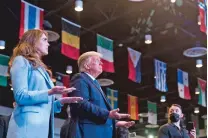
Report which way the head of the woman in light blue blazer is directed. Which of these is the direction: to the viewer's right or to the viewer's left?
to the viewer's right

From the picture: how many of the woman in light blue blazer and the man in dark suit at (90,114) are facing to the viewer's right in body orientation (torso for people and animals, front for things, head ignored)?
2

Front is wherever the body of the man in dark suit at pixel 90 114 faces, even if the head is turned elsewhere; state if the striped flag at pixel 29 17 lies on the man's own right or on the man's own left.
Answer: on the man's own left

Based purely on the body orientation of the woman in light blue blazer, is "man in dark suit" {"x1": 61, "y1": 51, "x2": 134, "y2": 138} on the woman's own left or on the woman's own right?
on the woman's own left

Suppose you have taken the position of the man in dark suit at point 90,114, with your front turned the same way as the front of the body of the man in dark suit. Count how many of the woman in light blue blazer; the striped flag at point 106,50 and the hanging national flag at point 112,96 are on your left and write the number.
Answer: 2

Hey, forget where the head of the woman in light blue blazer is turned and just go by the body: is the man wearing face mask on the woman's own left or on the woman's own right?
on the woman's own left

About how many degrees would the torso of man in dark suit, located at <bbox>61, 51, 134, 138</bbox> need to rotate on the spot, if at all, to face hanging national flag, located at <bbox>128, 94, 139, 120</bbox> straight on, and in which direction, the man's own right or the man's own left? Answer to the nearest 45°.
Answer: approximately 90° to the man's own left

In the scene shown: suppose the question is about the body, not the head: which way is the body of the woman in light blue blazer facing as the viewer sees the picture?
to the viewer's right

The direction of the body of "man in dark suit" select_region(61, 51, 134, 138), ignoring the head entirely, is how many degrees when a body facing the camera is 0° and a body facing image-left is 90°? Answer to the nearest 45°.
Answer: approximately 270°

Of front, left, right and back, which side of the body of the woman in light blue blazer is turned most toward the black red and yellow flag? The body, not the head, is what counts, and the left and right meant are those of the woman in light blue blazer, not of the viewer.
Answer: left

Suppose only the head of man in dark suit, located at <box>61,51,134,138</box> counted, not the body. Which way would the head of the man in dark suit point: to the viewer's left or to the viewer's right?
to the viewer's right

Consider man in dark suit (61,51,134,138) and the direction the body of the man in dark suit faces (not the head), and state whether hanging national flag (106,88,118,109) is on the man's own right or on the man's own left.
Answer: on the man's own left
